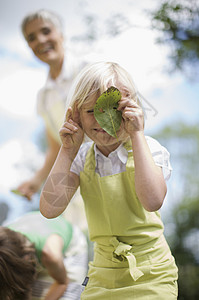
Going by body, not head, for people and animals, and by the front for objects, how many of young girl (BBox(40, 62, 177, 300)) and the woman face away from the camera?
0

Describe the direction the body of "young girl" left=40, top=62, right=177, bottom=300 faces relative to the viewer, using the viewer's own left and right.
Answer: facing the viewer

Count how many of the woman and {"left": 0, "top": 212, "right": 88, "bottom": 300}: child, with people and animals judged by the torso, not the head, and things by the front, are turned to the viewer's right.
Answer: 0
